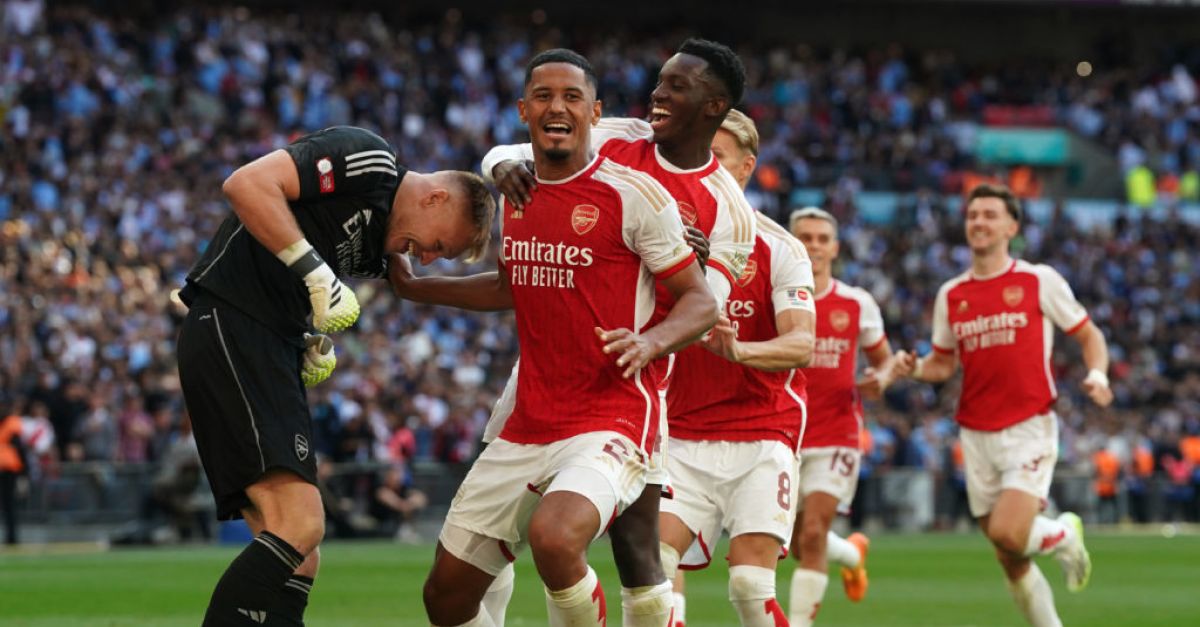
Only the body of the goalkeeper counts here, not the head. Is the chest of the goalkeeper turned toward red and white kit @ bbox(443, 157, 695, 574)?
yes

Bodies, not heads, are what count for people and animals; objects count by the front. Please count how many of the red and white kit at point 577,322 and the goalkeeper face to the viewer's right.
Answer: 1

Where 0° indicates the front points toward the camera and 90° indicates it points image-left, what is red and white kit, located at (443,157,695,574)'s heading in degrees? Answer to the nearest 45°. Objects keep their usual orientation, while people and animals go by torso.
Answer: approximately 45°

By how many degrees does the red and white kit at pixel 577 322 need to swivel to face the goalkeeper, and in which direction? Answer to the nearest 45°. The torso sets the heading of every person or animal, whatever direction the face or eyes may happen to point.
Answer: approximately 45° to its right

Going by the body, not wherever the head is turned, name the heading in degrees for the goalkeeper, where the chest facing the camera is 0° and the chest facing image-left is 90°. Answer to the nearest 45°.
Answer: approximately 270°

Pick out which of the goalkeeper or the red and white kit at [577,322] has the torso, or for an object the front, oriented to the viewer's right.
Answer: the goalkeeper
